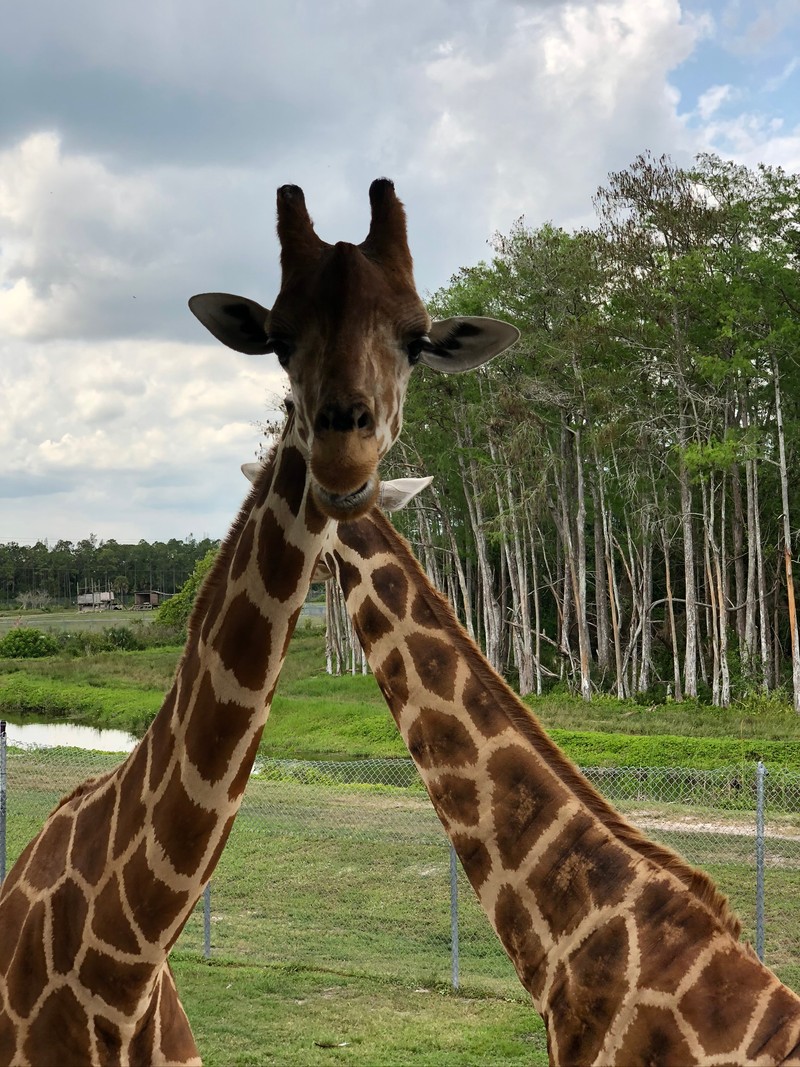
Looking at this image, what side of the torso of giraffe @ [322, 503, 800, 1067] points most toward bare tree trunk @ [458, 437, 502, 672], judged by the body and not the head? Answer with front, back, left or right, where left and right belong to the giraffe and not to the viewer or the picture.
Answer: right

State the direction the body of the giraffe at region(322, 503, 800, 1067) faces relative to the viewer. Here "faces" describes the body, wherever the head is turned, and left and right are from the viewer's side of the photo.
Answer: facing to the left of the viewer

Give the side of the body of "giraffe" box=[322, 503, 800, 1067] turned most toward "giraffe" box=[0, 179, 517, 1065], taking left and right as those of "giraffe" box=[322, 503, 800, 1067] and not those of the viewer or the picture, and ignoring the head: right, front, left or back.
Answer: front

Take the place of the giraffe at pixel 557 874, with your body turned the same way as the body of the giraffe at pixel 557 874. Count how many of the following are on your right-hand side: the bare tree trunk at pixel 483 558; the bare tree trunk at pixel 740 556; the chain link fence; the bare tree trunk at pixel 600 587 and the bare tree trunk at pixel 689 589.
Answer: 5

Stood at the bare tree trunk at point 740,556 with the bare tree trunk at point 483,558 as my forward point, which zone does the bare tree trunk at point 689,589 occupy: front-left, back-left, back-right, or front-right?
front-left

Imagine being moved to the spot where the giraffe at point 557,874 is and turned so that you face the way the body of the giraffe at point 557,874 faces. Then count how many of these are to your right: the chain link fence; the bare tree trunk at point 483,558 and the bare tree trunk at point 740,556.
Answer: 3

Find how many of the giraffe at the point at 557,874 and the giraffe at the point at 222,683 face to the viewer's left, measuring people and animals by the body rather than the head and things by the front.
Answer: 1

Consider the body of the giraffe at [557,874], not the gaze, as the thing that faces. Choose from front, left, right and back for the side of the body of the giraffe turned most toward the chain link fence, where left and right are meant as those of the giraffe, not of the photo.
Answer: right

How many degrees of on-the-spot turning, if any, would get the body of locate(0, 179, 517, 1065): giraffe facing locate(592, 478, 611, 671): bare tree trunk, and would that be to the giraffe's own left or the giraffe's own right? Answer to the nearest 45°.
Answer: approximately 135° to the giraffe's own left

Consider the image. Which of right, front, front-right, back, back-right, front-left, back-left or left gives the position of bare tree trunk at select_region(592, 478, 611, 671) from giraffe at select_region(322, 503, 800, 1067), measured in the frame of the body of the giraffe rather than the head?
right

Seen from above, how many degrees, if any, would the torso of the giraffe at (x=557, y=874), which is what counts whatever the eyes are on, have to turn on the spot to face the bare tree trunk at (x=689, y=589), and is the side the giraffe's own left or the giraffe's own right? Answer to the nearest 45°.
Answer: approximately 90° to the giraffe's own right

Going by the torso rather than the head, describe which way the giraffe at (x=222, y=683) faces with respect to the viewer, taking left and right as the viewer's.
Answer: facing the viewer and to the right of the viewer

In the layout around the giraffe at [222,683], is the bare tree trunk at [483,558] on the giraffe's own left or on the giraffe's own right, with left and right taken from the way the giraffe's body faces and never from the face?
on the giraffe's own left
